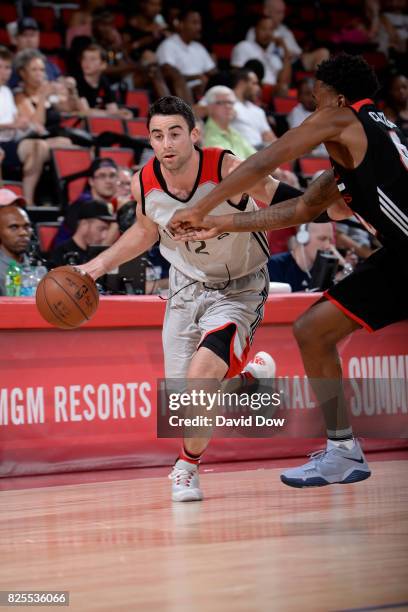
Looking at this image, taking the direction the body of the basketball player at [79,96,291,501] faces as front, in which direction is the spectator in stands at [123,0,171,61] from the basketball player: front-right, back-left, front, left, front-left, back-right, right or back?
back

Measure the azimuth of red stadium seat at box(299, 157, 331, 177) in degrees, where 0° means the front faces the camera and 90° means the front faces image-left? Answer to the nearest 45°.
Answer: approximately 0°

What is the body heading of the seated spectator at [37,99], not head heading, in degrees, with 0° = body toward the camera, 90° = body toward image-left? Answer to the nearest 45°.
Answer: approximately 315°

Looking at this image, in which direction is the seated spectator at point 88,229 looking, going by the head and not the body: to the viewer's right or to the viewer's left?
to the viewer's right

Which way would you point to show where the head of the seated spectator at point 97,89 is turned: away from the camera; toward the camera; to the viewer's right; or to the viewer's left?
toward the camera

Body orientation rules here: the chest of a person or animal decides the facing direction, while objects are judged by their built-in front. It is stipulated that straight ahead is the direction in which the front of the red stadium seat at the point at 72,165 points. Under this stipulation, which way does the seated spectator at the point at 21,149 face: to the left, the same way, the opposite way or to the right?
the same way

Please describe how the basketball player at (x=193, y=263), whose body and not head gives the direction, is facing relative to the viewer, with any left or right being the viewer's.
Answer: facing the viewer

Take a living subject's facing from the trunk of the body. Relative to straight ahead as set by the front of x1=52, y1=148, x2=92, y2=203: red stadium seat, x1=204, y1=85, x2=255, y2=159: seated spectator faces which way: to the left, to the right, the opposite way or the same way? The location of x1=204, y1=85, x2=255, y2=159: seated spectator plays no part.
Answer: the same way

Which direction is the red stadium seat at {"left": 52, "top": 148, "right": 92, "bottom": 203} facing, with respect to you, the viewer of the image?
facing the viewer and to the right of the viewer

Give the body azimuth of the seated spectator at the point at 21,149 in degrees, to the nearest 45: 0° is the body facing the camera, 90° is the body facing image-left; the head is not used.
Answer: approximately 315°

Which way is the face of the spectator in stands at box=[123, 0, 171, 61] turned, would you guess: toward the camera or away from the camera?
toward the camera

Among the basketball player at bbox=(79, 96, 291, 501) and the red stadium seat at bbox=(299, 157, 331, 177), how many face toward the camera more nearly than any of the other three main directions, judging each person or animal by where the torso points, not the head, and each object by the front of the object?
2

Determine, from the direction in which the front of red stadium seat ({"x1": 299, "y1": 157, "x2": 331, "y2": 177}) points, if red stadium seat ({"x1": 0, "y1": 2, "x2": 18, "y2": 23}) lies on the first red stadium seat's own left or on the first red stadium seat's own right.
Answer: on the first red stadium seat's own right

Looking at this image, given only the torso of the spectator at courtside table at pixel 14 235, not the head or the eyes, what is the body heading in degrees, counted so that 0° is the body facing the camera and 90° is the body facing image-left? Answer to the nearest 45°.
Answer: approximately 315°

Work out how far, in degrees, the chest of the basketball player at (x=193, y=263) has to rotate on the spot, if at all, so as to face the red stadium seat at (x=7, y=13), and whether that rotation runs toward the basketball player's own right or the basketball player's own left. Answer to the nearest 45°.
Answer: approximately 180°

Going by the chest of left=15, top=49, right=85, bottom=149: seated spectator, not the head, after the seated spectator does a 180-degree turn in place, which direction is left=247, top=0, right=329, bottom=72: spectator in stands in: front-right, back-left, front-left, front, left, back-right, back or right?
right

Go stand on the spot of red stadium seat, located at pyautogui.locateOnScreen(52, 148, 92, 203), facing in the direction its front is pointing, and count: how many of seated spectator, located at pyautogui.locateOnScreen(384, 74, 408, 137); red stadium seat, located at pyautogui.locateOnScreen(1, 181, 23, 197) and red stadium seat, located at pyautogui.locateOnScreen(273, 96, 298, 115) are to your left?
2
